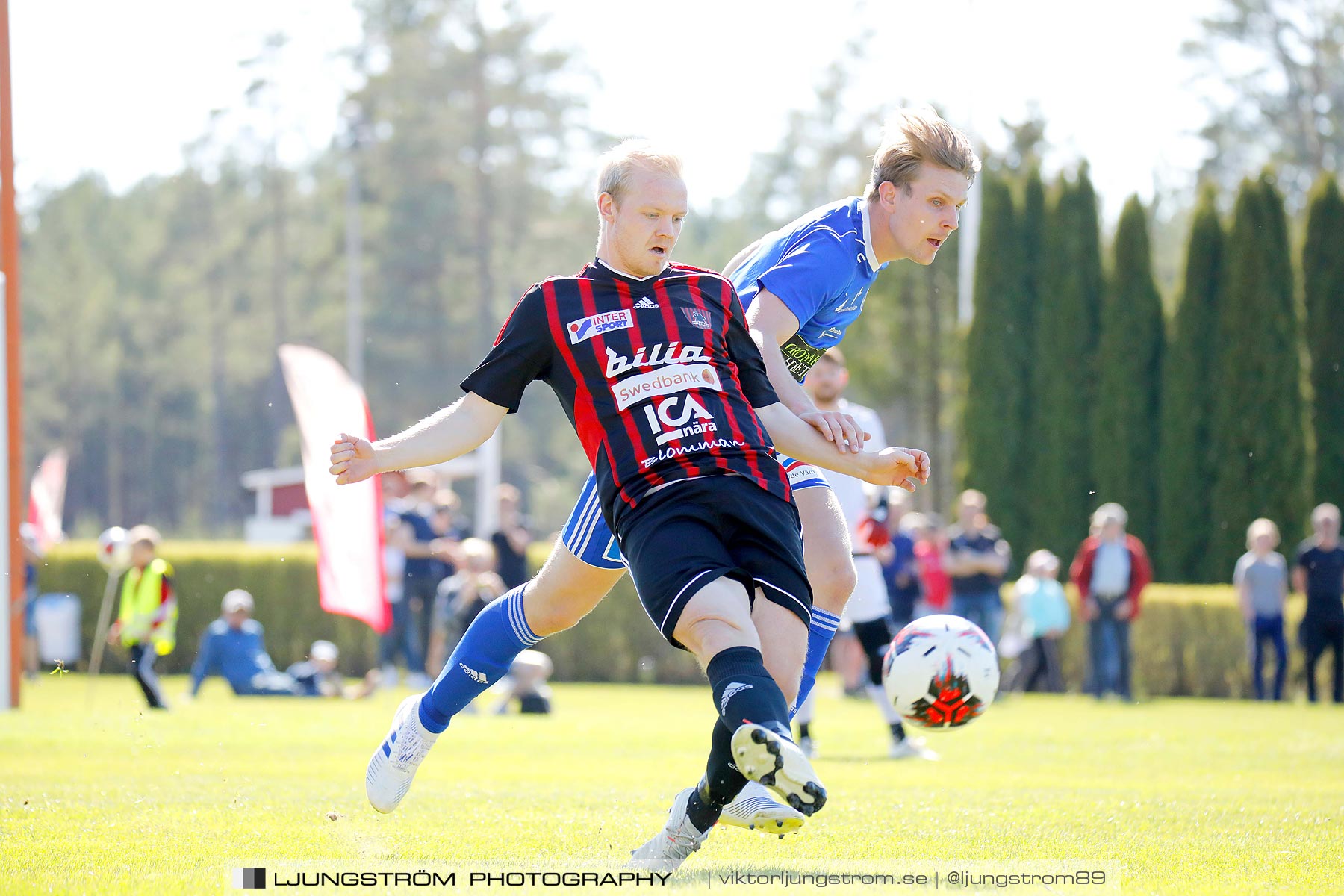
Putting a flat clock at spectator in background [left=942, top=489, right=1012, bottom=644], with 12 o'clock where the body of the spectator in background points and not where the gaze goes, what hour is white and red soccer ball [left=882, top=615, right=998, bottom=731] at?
The white and red soccer ball is roughly at 12 o'clock from the spectator in background.

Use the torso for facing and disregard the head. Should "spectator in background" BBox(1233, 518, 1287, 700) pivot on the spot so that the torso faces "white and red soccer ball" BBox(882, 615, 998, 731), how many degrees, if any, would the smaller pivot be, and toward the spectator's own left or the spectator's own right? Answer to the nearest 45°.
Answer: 0° — they already face it

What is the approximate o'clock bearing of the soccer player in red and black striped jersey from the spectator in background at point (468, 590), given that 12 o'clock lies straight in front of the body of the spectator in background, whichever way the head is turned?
The soccer player in red and black striped jersey is roughly at 12 o'clock from the spectator in background.
